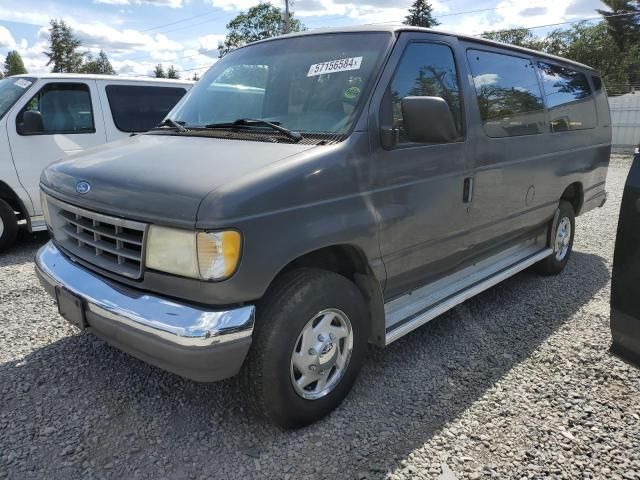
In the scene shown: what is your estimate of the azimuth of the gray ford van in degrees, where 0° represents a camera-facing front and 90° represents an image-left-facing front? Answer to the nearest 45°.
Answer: approximately 45°

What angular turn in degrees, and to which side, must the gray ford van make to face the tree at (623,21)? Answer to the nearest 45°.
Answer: approximately 180°

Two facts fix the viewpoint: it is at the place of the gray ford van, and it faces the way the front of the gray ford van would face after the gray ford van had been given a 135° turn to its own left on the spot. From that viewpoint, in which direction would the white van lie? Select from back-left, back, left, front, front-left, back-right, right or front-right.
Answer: back-left
